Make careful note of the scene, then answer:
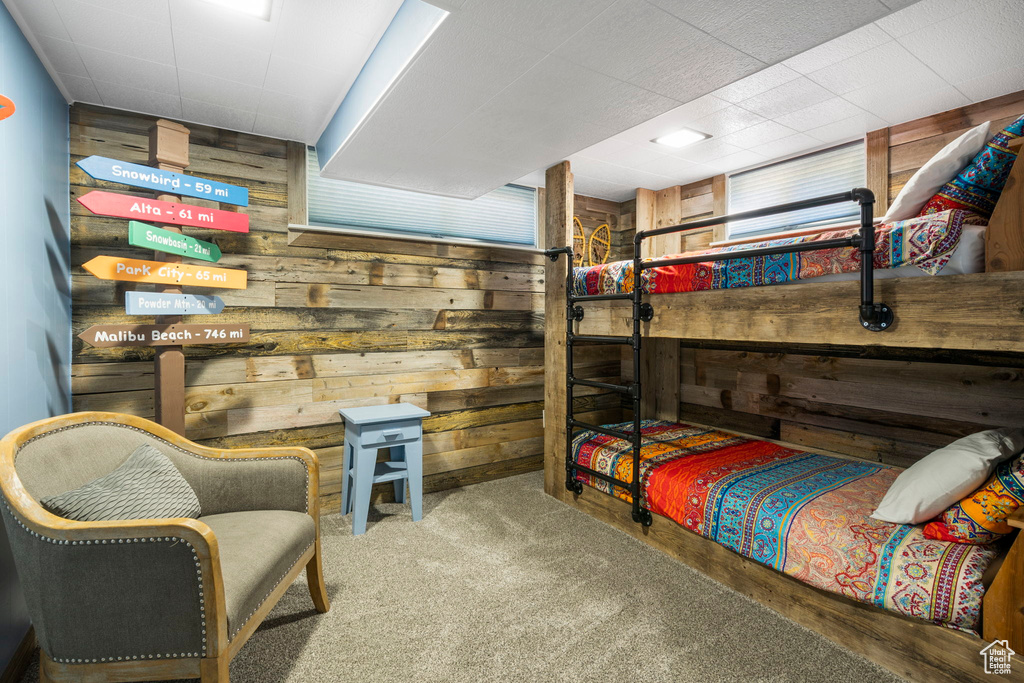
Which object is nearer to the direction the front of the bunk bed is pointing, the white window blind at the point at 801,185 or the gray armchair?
the gray armchair

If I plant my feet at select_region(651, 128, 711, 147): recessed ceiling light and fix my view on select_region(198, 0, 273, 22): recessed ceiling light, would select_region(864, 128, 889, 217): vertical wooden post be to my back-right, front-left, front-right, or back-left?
back-left

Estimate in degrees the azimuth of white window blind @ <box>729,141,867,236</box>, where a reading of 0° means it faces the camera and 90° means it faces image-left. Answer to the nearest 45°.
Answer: approximately 45°

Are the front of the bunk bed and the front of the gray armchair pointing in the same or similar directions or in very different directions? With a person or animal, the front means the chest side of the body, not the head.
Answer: very different directions

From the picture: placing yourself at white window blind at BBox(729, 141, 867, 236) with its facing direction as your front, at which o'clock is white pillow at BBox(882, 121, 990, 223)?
The white pillow is roughly at 10 o'clock from the white window blind.

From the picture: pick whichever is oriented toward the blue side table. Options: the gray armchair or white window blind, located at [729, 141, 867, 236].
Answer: the white window blind

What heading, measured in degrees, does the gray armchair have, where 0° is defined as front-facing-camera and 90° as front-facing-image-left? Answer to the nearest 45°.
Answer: approximately 315°

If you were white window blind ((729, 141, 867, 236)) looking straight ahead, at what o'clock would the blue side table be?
The blue side table is roughly at 12 o'clock from the white window blind.
